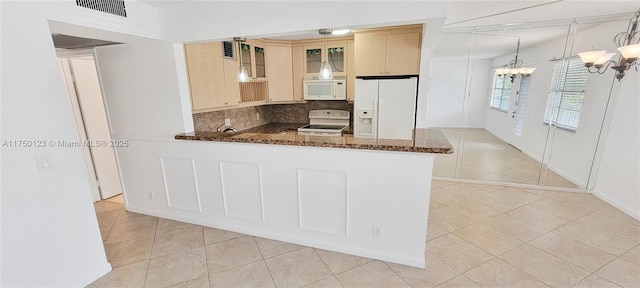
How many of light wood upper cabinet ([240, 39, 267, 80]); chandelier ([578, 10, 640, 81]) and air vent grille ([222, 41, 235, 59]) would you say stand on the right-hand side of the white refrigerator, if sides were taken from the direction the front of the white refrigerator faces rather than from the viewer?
2

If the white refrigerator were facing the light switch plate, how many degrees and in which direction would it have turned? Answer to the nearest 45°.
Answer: approximately 45° to its right

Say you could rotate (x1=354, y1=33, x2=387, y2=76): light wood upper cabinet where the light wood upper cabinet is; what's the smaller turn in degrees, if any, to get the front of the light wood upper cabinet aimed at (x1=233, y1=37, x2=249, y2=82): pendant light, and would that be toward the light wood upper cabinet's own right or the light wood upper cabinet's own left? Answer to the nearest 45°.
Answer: approximately 45° to the light wood upper cabinet's own right

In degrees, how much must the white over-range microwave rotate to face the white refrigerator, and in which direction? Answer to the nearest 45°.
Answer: approximately 45° to its left

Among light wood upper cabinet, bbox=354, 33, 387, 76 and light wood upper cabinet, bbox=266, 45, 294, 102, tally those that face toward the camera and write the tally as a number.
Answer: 2

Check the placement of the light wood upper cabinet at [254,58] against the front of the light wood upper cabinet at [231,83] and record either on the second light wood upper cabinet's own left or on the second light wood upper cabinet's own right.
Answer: on the second light wood upper cabinet's own left

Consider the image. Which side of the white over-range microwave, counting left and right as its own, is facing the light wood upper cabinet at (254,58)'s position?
right

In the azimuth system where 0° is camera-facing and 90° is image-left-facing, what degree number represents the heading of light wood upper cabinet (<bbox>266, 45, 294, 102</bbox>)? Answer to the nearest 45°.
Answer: approximately 0°
